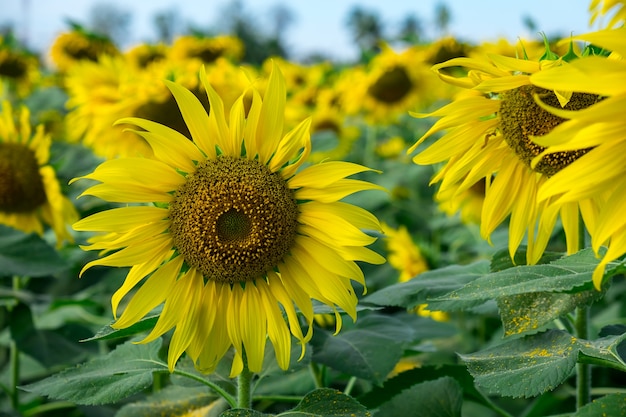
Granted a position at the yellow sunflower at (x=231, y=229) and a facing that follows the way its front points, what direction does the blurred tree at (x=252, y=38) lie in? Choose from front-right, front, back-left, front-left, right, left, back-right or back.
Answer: back

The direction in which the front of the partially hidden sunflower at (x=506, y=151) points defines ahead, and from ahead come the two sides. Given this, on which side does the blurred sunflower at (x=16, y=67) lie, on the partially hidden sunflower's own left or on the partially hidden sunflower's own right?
on the partially hidden sunflower's own right

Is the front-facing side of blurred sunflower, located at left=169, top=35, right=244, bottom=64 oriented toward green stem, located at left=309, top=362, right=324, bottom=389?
yes

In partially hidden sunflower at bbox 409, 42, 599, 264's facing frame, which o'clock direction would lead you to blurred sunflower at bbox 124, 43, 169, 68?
blurred sunflower at bbox 124, 43, 169, 68 is roughly at 5 o'clock from partially hidden sunflower at bbox 409, 42, 599, 264.

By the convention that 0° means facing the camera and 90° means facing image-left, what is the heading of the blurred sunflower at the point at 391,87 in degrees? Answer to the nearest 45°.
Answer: approximately 0°

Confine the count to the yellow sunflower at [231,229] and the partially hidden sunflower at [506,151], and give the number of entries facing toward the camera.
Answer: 2

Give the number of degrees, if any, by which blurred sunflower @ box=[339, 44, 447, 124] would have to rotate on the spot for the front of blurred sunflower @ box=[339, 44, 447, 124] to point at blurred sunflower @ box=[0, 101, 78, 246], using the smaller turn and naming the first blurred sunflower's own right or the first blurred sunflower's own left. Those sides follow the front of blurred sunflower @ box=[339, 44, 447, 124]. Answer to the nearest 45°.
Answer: approximately 45° to the first blurred sunflower's own right

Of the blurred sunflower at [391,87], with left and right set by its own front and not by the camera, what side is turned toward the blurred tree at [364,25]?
back
